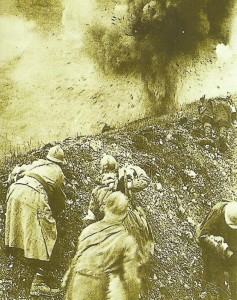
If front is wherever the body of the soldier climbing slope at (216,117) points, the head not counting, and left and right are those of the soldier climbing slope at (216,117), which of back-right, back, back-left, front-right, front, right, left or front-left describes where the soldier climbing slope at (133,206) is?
back-left

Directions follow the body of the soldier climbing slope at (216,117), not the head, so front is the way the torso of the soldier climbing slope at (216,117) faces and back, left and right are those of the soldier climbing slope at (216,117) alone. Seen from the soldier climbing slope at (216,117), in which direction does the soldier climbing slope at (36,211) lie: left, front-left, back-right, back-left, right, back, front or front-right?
back-left

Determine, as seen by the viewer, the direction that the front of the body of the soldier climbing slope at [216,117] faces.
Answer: away from the camera

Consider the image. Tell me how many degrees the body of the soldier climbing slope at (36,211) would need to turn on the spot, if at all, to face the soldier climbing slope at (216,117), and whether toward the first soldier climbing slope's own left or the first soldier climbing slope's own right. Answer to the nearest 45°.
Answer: approximately 45° to the first soldier climbing slope's own right

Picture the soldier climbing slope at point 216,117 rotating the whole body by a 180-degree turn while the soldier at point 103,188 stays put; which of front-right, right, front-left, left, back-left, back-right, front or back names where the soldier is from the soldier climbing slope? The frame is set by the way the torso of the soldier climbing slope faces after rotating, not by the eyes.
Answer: front-right

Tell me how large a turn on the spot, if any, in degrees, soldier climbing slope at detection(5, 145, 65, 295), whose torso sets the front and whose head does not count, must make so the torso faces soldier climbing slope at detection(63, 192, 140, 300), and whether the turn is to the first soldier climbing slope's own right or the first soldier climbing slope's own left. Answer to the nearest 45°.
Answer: approximately 45° to the first soldier climbing slope's own right

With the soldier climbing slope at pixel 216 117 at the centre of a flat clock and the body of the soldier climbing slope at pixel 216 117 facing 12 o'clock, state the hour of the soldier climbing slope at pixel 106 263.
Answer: the soldier climbing slope at pixel 106 263 is roughly at 7 o'clock from the soldier climbing slope at pixel 216 117.
